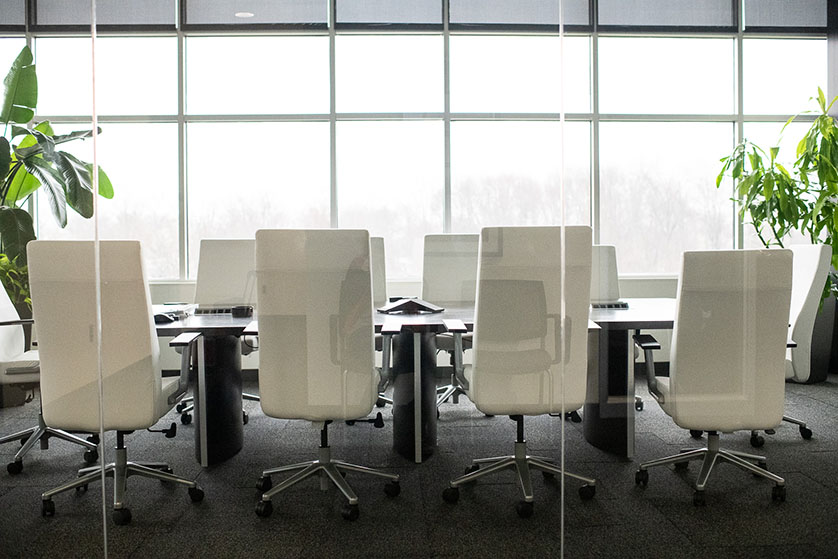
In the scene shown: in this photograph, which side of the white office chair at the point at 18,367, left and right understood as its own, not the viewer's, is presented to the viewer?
right

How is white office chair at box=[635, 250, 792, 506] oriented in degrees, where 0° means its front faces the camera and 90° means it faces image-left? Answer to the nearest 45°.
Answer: approximately 135°

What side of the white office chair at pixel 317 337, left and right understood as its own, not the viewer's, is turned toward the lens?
back

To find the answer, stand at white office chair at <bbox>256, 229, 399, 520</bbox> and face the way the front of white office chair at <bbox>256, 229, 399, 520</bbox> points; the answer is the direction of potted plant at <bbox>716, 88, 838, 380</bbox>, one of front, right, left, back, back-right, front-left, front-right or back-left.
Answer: right

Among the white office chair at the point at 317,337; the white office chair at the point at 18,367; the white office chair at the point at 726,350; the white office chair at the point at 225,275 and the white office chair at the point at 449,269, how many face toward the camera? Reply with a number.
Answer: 2

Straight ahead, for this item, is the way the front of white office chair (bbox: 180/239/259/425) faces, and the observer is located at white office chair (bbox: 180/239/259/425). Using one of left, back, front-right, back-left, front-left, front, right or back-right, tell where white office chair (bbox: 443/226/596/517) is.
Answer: left

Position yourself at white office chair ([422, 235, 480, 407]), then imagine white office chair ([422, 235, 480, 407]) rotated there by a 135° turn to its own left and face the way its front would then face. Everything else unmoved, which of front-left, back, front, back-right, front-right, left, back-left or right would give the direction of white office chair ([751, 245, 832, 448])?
front-right

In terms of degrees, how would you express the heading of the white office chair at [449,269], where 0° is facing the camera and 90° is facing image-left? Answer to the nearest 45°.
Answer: approximately 0°
